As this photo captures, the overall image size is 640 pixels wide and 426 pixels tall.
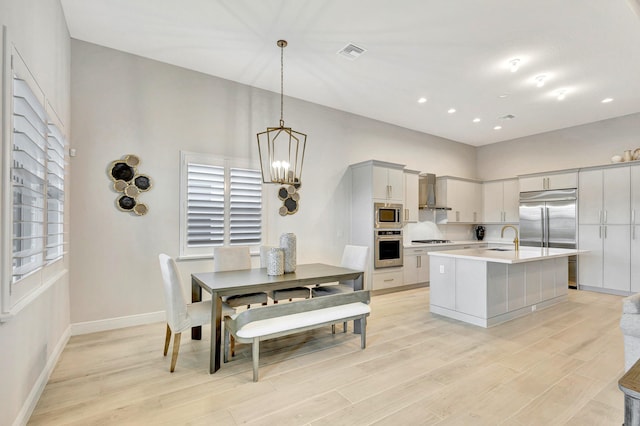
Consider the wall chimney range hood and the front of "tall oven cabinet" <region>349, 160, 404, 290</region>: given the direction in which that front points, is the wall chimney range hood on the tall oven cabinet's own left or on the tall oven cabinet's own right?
on the tall oven cabinet's own left

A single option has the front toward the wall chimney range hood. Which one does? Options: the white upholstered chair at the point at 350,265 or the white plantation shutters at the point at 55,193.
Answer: the white plantation shutters

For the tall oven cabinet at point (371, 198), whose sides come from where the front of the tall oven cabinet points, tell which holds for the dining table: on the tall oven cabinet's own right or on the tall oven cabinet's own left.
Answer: on the tall oven cabinet's own right

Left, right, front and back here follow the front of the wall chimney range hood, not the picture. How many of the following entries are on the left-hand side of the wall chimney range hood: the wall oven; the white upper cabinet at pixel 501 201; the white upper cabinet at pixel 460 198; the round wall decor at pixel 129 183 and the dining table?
2

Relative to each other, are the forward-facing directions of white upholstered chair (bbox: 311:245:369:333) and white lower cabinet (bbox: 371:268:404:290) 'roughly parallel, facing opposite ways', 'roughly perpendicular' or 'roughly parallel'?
roughly perpendicular

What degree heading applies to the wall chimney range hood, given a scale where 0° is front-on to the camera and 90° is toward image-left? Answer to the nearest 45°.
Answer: approximately 315°

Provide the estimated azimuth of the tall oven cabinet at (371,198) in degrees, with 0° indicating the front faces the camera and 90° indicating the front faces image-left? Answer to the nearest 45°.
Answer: approximately 315°

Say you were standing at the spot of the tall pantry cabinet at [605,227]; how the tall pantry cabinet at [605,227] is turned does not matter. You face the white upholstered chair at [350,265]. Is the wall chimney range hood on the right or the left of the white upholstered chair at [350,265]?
right

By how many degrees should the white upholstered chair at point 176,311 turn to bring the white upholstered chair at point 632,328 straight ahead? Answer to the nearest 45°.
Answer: approximately 45° to its right

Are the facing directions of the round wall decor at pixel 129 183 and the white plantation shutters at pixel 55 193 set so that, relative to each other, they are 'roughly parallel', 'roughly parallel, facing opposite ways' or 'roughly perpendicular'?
roughly perpendicular

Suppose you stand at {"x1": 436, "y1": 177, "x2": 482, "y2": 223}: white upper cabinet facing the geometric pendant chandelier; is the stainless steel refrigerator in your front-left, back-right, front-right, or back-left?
back-left

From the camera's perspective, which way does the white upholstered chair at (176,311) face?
to the viewer's right

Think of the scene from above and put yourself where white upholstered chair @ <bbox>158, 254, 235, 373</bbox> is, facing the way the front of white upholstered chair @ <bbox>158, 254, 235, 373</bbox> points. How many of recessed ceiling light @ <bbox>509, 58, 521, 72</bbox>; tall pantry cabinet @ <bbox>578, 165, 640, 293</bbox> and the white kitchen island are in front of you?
3

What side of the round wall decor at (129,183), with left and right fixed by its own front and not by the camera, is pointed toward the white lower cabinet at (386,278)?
left

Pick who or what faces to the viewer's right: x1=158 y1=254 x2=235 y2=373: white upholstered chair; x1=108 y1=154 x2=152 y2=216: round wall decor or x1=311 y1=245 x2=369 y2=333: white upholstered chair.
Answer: x1=158 y1=254 x2=235 y2=373: white upholstered chair

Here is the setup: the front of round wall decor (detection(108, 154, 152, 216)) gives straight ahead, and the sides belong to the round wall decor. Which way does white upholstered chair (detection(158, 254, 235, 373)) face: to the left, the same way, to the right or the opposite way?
to the left
